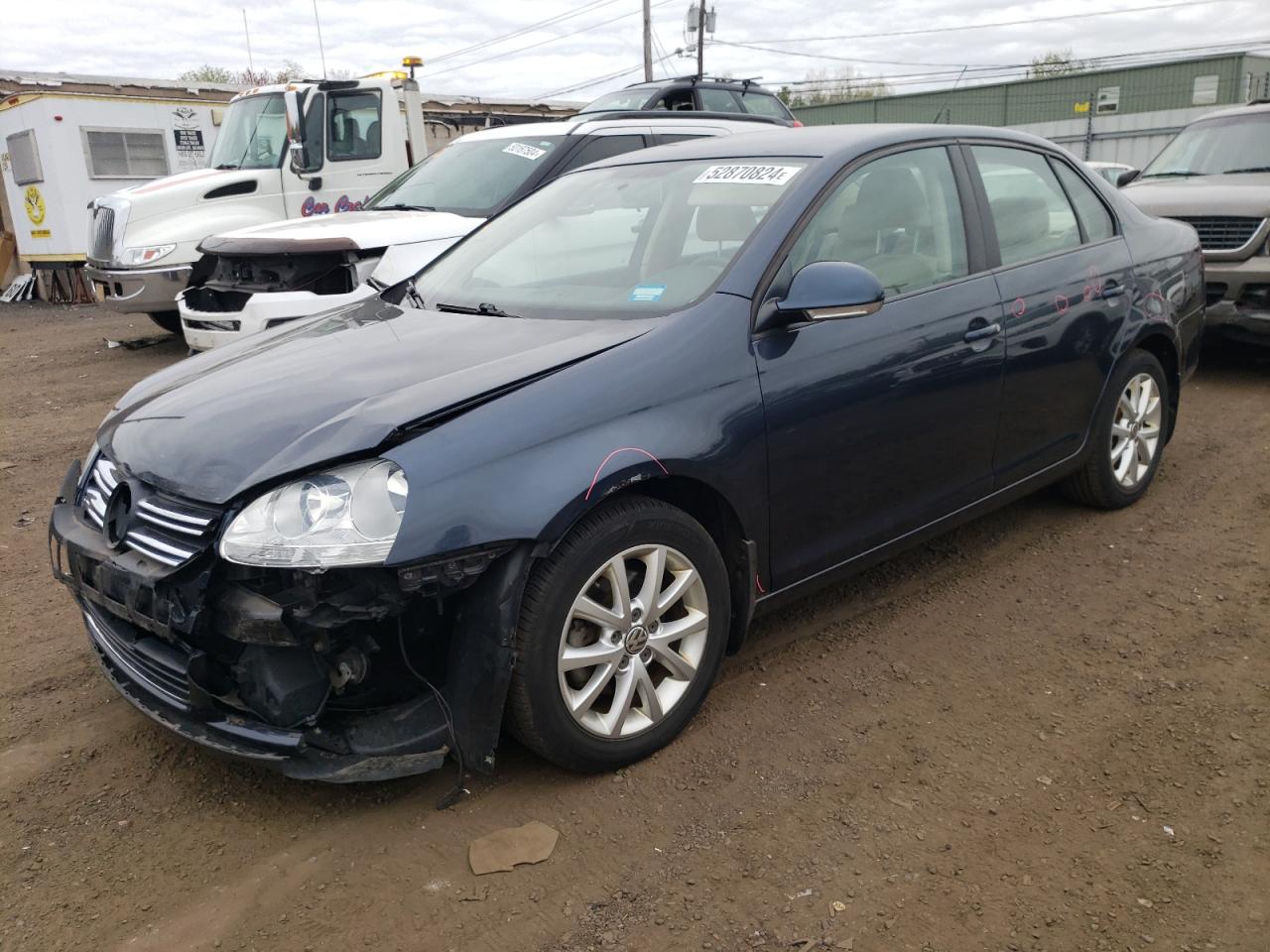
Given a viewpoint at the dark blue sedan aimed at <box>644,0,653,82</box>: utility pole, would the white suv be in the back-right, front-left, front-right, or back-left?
front-left

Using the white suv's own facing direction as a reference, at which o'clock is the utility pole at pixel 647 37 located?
The utility pole is roughly at 5 o'clock from the white suv.

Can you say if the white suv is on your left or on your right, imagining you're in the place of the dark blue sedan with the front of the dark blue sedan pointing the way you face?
on your right

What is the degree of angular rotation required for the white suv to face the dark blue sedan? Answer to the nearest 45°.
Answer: approximately 45° to its left

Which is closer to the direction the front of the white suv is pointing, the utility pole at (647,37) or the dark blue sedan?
the dark blue sedan

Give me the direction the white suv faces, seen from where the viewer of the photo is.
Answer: facing the viewer and to the left of the viewer

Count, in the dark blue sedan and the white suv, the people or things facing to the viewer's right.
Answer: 0

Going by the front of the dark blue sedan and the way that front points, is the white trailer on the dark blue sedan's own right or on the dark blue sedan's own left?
on the dark blue sedan's own right

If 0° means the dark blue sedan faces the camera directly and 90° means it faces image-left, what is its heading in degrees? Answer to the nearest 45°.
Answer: approximately 45°

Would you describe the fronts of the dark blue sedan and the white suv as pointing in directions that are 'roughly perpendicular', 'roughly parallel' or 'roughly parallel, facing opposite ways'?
roughly parallel
